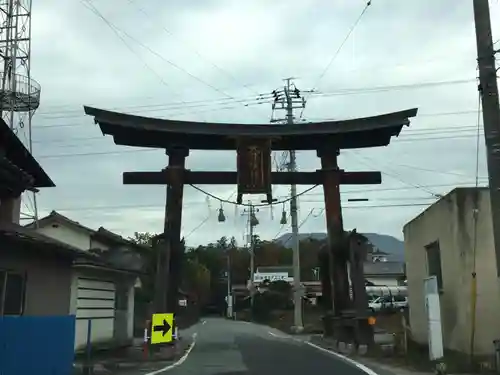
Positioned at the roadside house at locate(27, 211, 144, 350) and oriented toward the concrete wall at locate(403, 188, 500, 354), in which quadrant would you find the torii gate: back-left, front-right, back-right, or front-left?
front-left

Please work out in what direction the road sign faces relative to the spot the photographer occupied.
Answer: facing the viewer

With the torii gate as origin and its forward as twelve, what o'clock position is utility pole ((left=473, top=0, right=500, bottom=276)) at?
The utility pole is roughly at 11 o'clock from the torii gate.

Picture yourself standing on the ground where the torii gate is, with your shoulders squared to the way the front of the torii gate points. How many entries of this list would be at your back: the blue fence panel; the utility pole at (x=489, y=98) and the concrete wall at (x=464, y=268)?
0

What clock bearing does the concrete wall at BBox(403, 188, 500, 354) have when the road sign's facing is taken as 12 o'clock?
The concrete wall is roughly at 10 o'clock from the road sign.

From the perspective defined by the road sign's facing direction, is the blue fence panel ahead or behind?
ahead

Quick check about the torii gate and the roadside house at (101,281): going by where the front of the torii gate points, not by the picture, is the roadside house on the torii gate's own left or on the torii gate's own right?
on the torii gate's own right

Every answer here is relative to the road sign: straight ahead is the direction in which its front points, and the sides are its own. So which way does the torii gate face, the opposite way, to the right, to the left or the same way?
the same way

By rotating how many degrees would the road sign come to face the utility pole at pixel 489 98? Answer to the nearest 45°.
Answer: approximately 45° to its left

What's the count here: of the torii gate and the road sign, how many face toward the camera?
2

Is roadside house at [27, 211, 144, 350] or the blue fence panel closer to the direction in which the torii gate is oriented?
the blue fence panel
